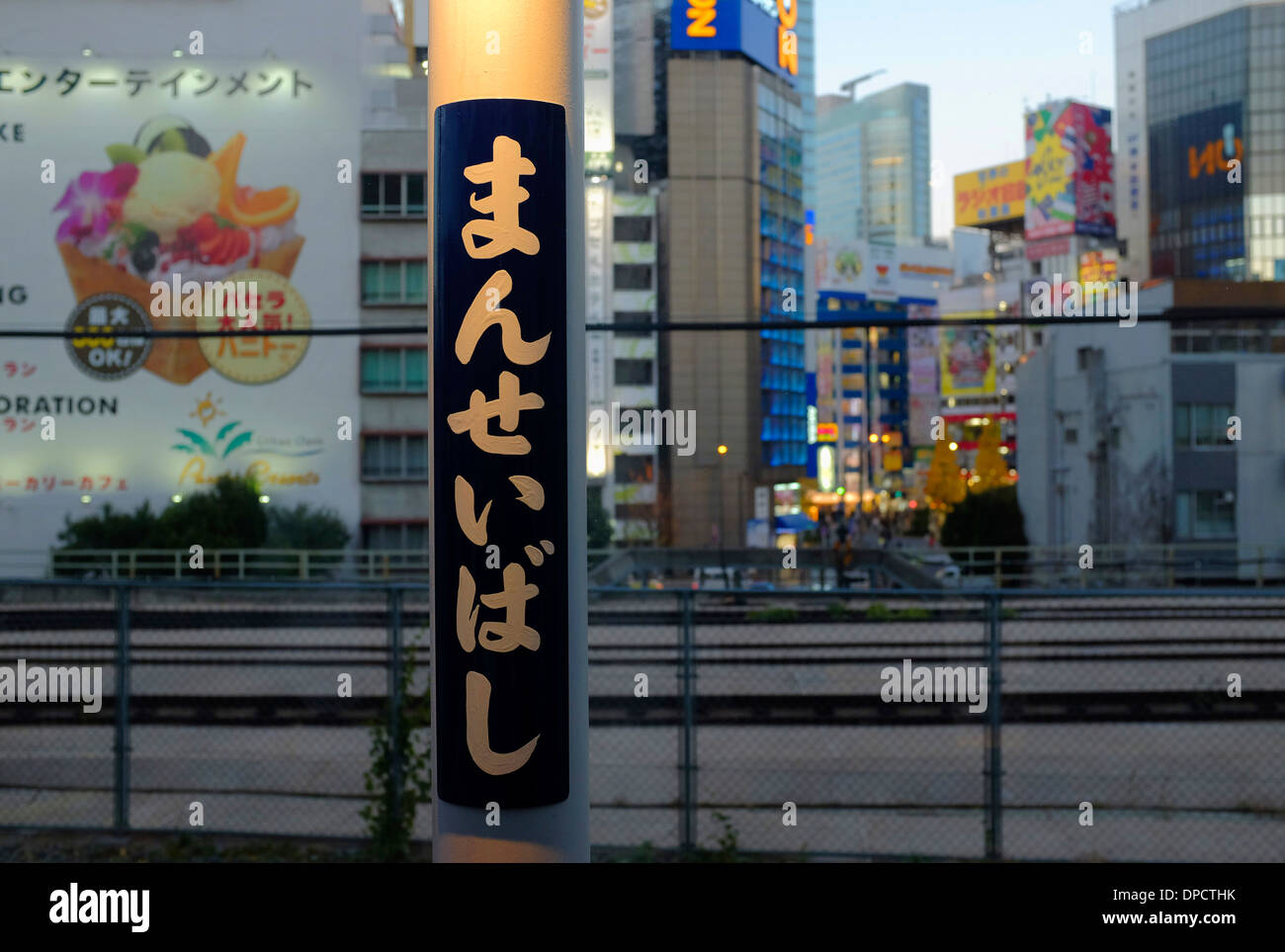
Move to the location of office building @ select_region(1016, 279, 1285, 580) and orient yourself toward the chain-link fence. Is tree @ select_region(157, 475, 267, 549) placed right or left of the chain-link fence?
right

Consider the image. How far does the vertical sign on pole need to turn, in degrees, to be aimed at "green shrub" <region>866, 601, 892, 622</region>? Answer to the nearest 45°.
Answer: approximately 180°

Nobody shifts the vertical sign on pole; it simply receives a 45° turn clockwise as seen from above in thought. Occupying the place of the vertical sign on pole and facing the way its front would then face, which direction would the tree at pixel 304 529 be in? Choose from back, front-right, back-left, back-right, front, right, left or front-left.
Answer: back-right

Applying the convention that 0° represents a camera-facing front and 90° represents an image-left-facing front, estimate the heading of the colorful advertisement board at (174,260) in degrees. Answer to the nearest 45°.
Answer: approximately 0°

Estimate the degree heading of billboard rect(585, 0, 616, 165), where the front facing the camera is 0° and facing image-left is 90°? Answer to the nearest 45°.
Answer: approximately 0°
